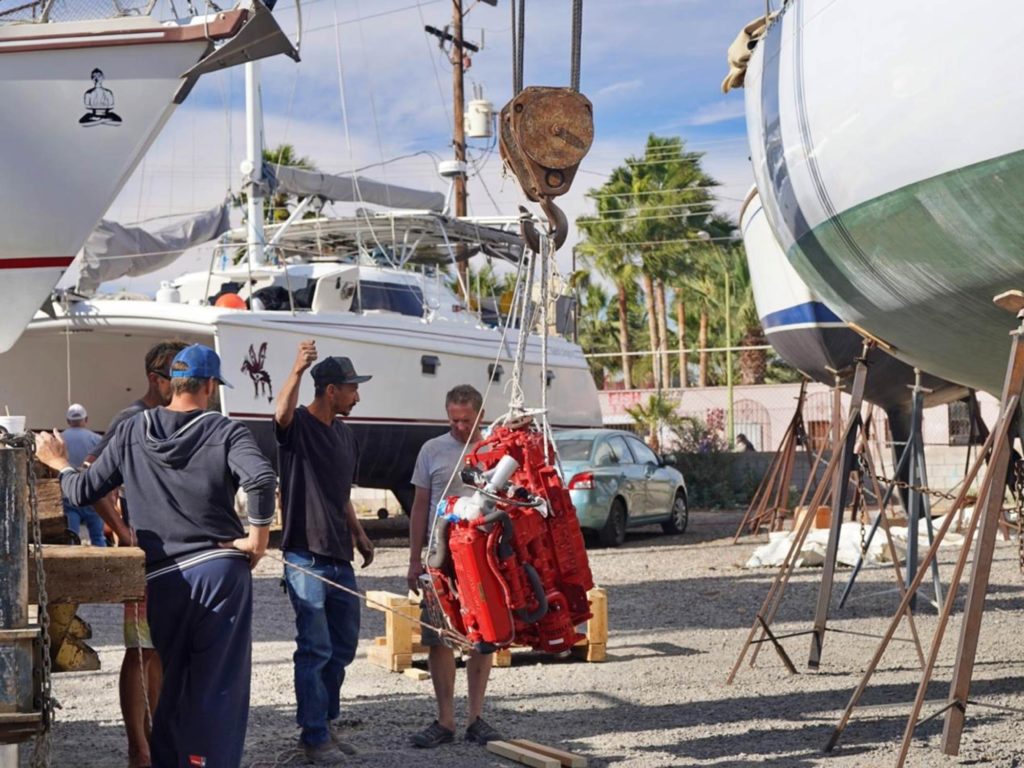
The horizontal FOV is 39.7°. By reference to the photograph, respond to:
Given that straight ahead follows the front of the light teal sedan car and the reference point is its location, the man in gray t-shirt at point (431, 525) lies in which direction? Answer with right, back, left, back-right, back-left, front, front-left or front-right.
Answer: back-right

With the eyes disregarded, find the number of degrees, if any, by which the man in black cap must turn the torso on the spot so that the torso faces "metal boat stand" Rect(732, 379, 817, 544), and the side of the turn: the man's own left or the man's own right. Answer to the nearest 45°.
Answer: approximately 90° to the man's own left

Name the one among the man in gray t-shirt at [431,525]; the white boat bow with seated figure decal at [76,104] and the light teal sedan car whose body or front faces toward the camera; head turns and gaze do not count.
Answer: the man in gray t-shirt

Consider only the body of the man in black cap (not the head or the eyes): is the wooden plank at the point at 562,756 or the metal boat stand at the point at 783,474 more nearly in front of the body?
the wooden plank

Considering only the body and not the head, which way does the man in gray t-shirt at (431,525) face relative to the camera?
toward the camera

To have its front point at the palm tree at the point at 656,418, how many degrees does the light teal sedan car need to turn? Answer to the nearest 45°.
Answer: approximately 45° to its left

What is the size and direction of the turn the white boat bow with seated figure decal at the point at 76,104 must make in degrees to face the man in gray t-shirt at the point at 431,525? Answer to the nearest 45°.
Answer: approximately 45° to its right

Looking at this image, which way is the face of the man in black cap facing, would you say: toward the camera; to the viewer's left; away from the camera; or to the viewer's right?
to the viewer's right

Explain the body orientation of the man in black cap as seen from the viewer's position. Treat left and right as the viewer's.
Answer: facing the viewer and to the right of the viewer

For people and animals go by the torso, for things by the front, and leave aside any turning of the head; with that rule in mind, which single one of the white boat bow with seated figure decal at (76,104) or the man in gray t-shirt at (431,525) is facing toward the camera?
the man in gray t-shirt

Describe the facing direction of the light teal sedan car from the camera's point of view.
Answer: facing away from the viewer and to the right of the viewer

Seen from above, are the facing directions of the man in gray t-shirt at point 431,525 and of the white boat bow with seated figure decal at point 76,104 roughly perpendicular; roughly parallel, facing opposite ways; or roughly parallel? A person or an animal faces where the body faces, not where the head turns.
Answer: roughly perpendicular

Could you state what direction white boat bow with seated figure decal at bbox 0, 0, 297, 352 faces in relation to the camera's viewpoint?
facing to the right of the viewer
